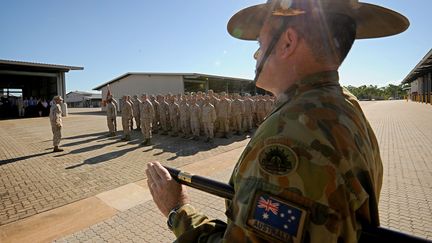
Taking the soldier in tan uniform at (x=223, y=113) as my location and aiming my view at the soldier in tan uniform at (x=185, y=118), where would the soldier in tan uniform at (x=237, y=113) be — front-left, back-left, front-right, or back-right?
back-right

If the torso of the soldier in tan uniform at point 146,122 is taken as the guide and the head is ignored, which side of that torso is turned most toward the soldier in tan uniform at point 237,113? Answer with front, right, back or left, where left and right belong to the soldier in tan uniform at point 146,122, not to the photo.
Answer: back

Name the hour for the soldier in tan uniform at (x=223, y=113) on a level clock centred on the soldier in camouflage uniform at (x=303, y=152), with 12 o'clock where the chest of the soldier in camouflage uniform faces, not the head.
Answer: The soldier in tan uniform is roughly at 1 o'clock from the soldier in camouflage uniform.

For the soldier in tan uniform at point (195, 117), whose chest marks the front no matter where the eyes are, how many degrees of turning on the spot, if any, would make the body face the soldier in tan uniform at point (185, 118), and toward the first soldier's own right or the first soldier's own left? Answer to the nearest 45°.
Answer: approximately 45° to the first soldier's own right

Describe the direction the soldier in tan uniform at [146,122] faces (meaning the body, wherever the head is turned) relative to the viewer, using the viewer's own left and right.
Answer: facing to the left of the viewer

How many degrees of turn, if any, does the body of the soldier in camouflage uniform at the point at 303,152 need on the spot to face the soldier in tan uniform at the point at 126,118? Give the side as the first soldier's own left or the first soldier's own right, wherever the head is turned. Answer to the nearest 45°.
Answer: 0° — they already face them

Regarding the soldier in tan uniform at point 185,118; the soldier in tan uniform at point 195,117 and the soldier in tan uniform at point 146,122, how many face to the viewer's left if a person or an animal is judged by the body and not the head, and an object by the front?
3

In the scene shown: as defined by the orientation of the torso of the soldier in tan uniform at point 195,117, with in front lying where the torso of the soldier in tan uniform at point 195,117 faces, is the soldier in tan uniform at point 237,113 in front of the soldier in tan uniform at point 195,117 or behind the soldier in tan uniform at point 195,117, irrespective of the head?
behind

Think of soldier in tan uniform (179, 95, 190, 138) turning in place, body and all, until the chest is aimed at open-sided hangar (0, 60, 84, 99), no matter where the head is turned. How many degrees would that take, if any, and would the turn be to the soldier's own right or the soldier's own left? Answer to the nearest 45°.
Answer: approximately 45° to the soldier's own right

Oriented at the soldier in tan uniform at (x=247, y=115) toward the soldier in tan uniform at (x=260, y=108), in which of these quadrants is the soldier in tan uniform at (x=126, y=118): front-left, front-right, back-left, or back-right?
back-left

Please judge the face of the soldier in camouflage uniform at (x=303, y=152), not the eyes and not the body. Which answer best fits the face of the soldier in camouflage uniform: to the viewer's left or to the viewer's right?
to the viewer's left
